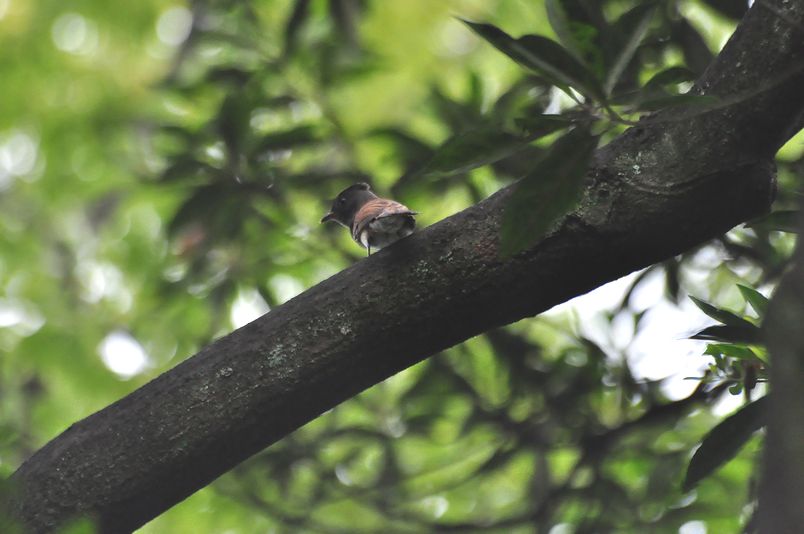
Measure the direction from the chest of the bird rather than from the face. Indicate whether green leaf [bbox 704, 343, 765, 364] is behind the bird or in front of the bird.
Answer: behind

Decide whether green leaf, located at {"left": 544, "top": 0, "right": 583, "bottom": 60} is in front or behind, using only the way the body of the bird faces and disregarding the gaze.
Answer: behind

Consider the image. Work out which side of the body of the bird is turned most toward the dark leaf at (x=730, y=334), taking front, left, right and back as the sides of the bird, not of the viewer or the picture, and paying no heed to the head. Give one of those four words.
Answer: back

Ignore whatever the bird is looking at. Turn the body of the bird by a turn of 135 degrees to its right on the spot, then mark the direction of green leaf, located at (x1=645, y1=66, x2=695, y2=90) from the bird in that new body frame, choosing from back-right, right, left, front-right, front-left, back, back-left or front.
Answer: front-right

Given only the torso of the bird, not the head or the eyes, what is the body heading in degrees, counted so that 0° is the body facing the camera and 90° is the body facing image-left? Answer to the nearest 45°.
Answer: approximately 90°
